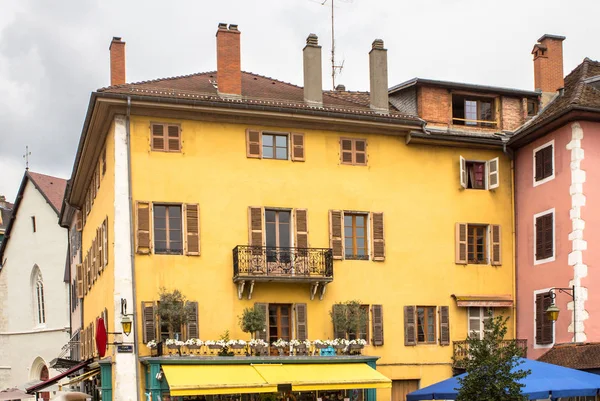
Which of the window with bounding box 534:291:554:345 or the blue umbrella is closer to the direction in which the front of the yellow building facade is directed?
the blue umbrella

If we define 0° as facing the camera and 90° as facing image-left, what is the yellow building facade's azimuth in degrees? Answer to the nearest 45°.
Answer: approximately 0°

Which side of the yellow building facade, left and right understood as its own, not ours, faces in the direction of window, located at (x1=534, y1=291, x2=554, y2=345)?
left

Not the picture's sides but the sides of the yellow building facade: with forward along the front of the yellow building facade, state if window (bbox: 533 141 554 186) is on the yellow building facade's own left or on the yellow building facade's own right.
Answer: on the yellow building facade's own left

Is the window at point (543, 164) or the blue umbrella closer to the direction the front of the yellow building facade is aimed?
the blue umbrella
